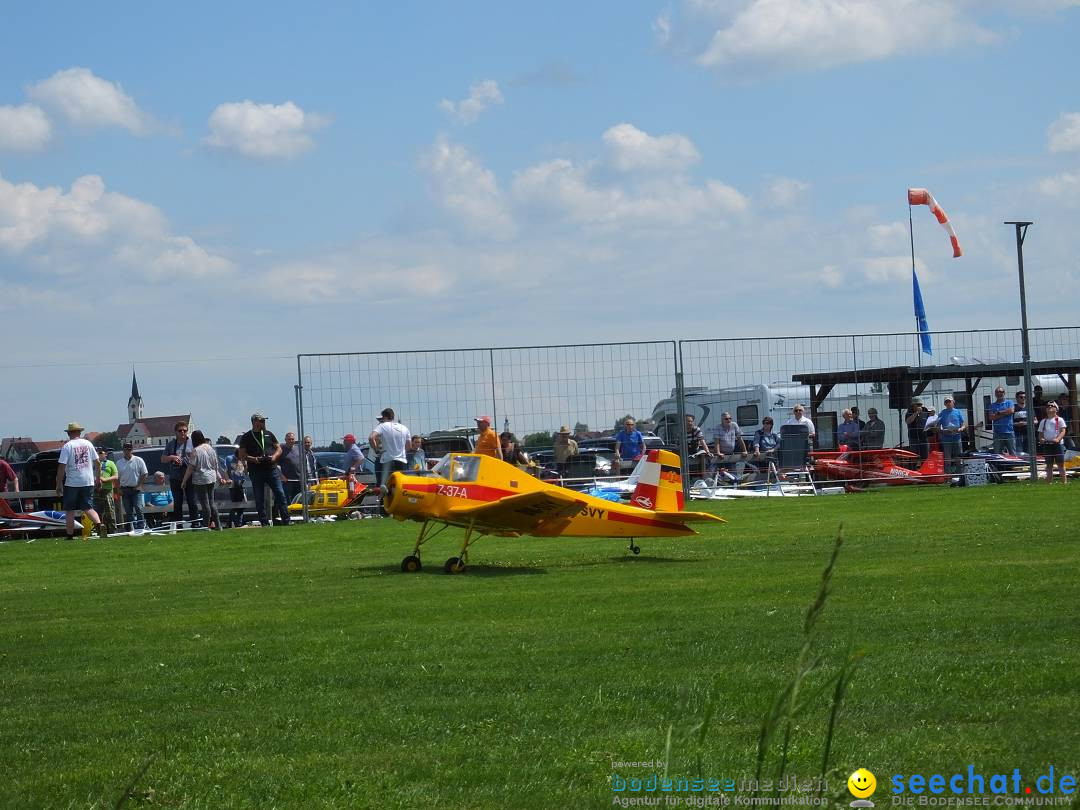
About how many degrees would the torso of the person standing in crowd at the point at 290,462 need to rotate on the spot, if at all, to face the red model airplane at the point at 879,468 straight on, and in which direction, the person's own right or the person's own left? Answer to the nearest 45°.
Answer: approximately 90° to the person's own left

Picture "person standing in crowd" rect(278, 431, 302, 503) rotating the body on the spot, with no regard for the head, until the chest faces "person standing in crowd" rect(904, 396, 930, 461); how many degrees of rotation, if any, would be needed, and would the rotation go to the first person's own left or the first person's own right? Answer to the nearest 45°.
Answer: approximately 90° to the first person's own left

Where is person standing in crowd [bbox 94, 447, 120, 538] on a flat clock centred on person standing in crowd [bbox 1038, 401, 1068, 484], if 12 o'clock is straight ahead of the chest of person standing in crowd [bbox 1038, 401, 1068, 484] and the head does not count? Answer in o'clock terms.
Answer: person standing in crowd [bbox 94, 447, 120, 538] is roughly at 2 o'clock from person standing in crowd [bbox 1038, 401, 1068, 484].

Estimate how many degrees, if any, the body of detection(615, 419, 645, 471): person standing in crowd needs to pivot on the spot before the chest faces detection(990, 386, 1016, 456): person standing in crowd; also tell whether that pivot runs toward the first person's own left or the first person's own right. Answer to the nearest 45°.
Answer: approximately 90° to the first person's own left

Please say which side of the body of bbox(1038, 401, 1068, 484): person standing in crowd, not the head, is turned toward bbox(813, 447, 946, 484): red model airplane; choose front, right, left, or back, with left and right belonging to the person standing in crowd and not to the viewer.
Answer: right

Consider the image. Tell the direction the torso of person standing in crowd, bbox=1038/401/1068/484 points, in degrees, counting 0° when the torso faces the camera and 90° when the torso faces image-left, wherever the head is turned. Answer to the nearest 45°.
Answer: approximately 0°

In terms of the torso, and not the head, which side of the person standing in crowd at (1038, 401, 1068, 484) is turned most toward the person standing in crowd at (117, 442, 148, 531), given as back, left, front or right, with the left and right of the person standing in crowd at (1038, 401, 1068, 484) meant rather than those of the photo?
right

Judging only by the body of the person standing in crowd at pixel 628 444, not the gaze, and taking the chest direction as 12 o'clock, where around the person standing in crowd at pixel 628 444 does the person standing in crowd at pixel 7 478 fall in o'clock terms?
the person standing in crowd at pixel 7 478 is roughly at 3 o'clock from the person standing in crowd at pixel 628 444.
